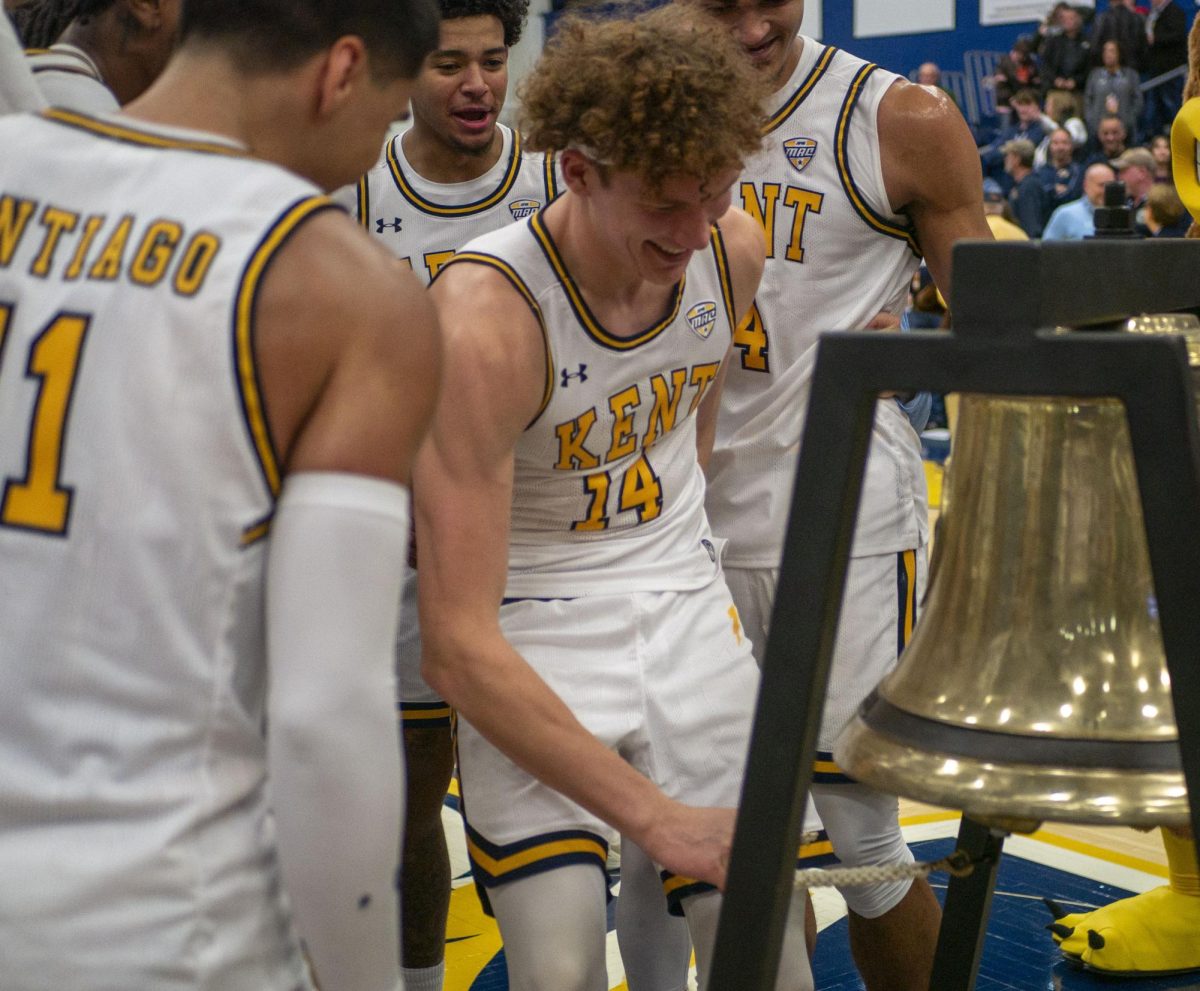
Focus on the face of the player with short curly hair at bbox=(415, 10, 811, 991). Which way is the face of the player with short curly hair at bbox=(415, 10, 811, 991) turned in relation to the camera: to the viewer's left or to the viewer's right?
to the viewer's right

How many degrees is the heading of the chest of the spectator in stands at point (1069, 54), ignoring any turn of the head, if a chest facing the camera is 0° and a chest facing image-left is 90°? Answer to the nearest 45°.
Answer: approximately 0°

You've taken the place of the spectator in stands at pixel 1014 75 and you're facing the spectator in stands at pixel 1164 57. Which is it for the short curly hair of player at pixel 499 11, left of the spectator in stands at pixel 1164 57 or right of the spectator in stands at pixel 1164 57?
right

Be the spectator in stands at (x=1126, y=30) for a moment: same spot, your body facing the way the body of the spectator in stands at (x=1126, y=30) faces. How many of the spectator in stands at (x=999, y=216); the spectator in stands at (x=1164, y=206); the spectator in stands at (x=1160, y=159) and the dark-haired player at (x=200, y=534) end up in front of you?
4

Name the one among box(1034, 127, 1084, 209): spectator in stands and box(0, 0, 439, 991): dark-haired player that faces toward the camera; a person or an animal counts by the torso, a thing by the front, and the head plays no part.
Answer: the spectator in stands

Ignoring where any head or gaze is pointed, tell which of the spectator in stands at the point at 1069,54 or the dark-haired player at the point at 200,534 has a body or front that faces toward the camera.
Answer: the spectator in stands

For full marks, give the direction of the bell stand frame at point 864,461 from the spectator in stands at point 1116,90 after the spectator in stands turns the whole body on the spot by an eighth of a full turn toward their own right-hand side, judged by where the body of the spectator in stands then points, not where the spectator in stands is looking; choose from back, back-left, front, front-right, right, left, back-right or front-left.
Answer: front-left

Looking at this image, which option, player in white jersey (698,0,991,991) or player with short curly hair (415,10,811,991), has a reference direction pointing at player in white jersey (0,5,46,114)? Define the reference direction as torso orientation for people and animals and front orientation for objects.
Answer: player in white jersey (698,0,991,991)

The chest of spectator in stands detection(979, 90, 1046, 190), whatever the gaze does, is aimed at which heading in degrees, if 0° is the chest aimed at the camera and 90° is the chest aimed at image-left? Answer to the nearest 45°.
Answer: approximately 45°

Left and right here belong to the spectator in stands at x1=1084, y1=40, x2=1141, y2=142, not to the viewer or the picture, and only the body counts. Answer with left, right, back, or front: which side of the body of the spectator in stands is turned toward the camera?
front

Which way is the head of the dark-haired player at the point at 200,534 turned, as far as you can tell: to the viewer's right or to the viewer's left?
to the viewer's right

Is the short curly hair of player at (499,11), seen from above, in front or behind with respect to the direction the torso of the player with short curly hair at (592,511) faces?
behind

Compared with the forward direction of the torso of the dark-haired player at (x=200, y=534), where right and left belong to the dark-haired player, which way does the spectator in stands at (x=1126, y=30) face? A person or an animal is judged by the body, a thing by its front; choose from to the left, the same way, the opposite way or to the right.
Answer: the opposite way

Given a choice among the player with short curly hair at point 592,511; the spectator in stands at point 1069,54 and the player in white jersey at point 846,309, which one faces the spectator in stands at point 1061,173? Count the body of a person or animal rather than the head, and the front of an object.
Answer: the spectator in stands at point 1069,54

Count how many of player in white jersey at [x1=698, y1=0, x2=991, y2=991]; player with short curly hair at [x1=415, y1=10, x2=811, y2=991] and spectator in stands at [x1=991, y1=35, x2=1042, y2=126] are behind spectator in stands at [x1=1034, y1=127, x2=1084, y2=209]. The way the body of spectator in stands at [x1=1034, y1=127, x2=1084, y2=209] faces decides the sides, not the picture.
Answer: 1
